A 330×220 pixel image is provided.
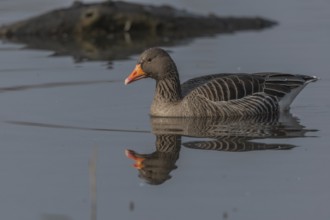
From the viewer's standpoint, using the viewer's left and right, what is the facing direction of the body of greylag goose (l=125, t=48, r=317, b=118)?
facing to the left of the viewer
